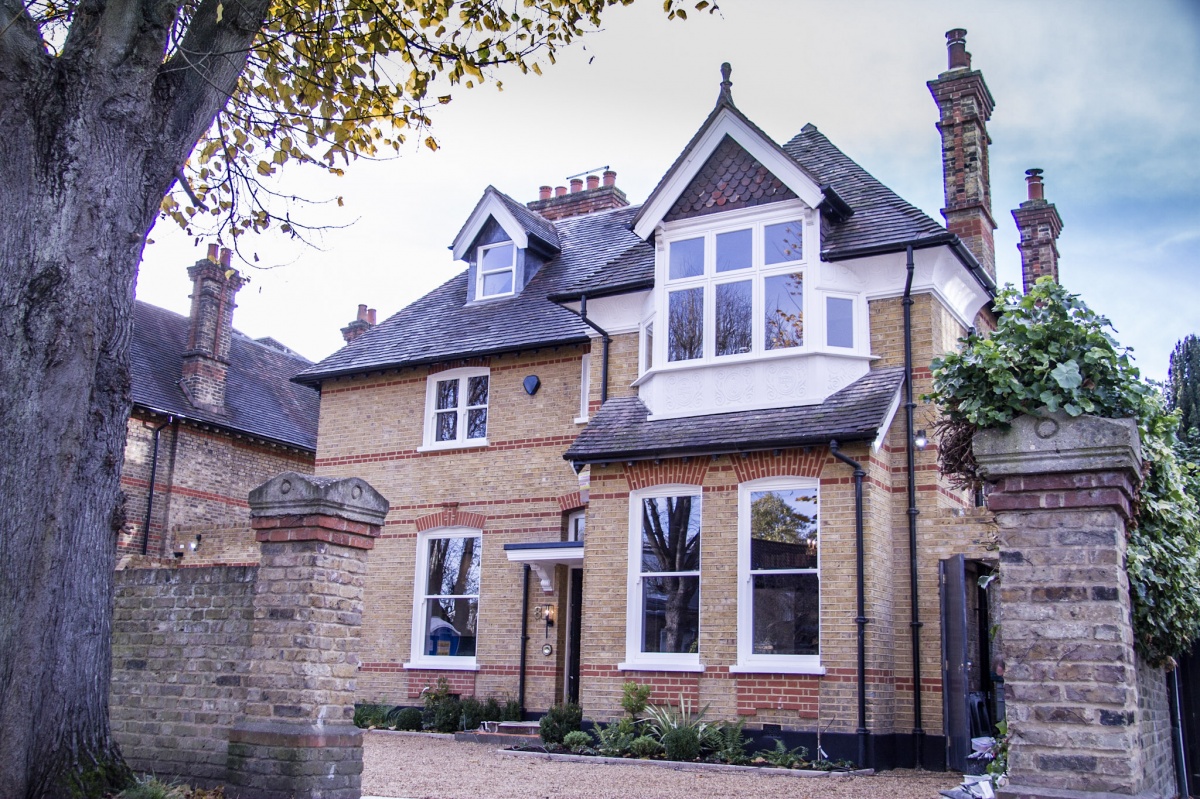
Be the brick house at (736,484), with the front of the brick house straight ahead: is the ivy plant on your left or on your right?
on your left

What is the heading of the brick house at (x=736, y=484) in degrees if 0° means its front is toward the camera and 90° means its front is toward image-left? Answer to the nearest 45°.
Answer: approximately 45°

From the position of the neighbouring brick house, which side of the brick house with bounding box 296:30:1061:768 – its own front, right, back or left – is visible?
right

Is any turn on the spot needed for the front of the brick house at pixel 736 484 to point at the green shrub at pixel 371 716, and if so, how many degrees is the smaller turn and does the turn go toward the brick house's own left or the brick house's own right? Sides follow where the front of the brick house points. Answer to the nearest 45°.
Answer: approximately 90° to the brick house's own right
